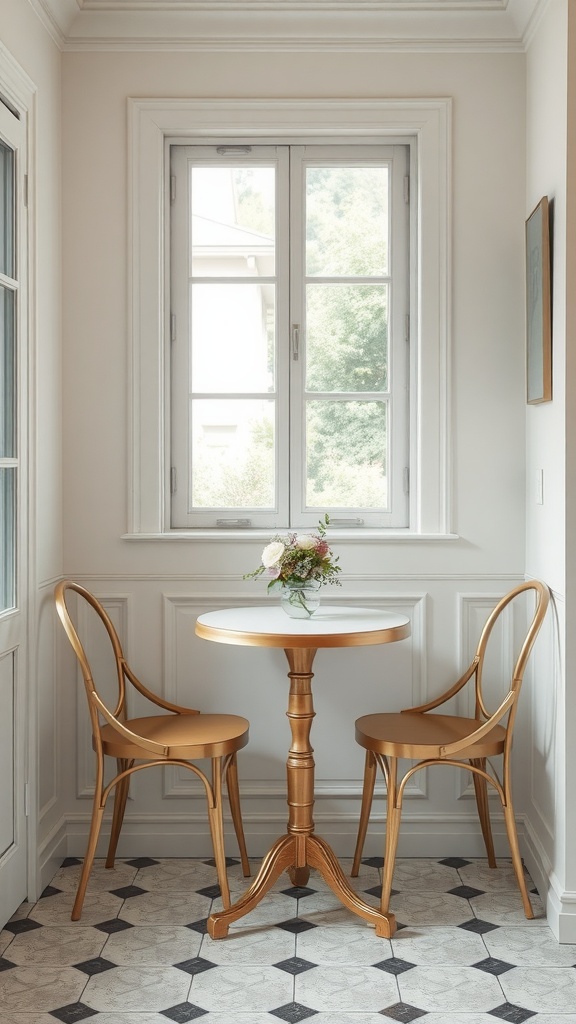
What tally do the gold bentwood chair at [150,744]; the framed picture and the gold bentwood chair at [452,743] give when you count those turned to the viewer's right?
1

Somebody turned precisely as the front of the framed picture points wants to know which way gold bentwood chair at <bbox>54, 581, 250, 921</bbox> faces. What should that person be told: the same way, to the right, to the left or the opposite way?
the opposite way

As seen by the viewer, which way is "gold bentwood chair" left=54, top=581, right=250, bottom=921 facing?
to the viewer's right

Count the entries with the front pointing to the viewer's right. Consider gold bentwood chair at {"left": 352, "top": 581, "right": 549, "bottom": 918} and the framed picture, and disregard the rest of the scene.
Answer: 0

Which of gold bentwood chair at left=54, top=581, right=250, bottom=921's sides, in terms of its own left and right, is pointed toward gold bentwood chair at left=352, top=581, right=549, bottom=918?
front

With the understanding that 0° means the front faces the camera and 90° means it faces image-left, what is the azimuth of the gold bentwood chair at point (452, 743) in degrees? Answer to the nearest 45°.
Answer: approximately 90°

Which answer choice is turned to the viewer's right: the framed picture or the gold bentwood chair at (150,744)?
the gold bentwood chair

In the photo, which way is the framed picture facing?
to the viewer's left
